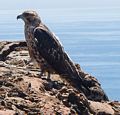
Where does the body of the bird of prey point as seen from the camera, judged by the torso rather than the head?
to the viewer's left
